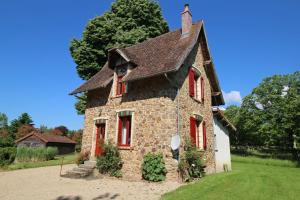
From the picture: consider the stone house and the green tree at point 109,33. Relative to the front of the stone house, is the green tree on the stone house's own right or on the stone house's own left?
on the stone house's own right

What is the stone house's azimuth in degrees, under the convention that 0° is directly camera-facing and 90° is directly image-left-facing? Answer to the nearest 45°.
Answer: approximately 45°

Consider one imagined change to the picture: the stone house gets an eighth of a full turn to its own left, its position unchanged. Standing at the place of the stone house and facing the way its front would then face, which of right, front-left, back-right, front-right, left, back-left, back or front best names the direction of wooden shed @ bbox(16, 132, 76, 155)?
back-right

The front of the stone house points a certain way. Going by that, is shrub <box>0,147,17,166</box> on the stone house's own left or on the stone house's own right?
on the stone house's own right

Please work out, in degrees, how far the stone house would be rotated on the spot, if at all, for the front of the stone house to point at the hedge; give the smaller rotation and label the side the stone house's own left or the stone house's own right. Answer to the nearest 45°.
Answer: approximately 90° to the stone house's own right

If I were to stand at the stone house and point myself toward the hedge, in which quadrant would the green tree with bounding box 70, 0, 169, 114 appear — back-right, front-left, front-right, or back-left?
front-right

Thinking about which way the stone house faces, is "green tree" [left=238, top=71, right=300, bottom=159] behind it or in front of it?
behind

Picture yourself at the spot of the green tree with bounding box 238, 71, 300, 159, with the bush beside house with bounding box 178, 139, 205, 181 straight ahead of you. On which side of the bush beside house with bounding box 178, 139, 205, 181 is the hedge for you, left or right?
right

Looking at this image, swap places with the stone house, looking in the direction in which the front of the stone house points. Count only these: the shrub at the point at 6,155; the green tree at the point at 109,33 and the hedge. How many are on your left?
0
